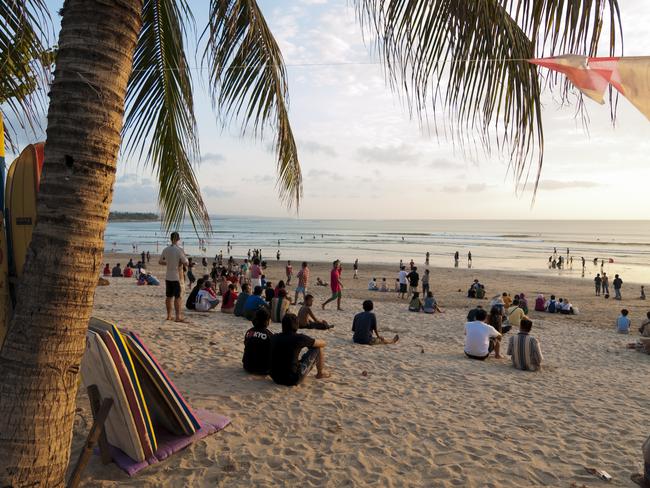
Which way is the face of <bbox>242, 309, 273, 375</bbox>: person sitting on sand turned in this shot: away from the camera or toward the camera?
away from the camera

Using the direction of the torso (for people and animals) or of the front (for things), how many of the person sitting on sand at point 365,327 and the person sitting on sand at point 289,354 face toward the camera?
0

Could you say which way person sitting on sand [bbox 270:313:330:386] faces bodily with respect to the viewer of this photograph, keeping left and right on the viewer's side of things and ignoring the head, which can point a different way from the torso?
facing away from the viewer and to the right of the viewer

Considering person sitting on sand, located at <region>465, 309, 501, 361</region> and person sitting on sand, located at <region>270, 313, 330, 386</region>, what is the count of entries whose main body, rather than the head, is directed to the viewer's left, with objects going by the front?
0

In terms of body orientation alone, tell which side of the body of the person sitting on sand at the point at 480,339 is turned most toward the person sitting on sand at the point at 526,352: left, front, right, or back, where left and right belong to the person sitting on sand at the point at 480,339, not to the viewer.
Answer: right

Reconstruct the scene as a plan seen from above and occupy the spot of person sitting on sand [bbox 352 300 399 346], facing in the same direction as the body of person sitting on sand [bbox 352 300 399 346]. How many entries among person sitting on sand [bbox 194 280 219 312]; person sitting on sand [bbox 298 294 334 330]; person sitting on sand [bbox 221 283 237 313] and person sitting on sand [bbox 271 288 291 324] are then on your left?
4

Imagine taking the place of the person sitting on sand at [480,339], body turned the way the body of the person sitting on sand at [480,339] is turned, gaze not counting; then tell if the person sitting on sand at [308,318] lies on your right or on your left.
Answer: on your left

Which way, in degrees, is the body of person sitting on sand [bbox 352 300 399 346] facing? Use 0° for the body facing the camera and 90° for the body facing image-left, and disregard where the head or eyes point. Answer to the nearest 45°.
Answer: approximately 225°

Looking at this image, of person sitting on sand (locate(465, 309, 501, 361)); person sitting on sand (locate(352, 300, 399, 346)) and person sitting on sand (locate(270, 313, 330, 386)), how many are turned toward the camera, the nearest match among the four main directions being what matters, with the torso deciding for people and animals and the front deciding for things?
0

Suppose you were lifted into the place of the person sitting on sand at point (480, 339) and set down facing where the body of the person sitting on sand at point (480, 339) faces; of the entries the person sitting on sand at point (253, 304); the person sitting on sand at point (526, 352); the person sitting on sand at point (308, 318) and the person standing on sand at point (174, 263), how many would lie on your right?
1

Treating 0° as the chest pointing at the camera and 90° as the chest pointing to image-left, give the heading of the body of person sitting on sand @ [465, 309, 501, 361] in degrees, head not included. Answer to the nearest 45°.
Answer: approximately 225°

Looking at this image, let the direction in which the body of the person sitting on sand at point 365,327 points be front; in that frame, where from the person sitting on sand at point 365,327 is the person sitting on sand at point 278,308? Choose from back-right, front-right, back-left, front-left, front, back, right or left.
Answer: left
